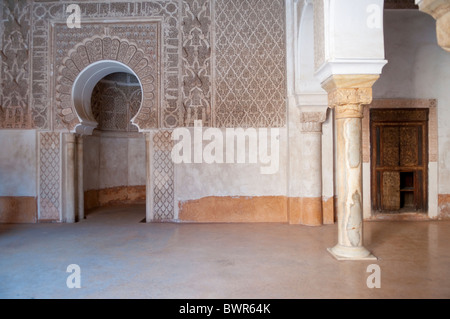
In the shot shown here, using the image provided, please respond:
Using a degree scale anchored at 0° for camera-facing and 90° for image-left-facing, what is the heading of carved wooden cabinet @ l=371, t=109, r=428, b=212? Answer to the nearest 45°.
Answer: approximately 0°
